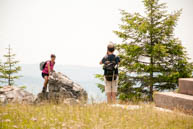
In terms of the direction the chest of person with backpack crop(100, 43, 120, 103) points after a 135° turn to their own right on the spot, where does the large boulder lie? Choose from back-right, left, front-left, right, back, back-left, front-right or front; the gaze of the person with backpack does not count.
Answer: back

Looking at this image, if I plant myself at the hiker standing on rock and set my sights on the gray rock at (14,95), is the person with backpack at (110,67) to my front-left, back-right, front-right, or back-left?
back-left

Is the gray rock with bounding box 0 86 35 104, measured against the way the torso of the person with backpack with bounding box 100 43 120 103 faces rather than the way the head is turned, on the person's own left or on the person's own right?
on the person's own left

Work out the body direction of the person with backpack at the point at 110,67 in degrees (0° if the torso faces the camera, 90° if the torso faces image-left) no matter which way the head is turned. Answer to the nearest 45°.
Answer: approximately 180°

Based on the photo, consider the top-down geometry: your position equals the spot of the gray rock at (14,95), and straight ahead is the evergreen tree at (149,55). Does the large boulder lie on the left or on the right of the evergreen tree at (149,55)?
right

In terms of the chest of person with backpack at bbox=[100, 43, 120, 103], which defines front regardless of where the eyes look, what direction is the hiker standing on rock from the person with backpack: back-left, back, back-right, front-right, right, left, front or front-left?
front-left
